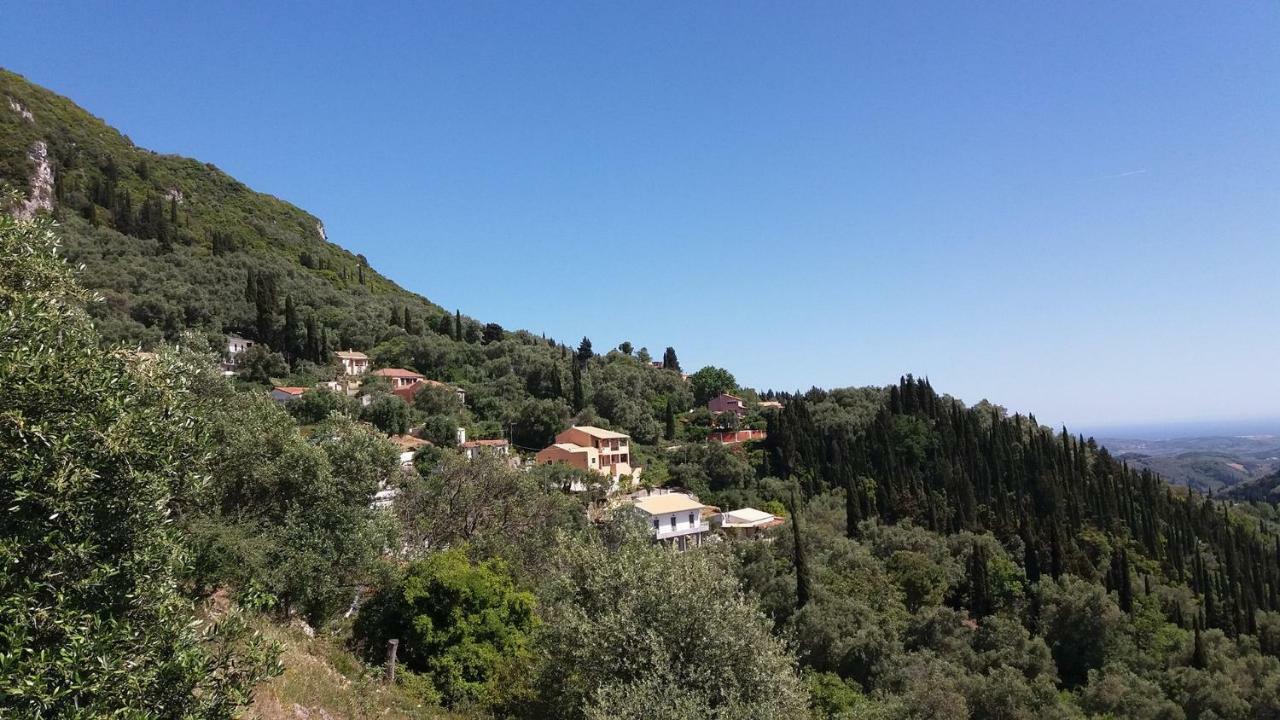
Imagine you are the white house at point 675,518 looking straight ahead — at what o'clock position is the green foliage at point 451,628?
The green foliage is roughly at 2 o'clock from the white house.

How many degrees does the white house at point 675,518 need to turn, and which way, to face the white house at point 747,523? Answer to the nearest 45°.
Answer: approximately 45° to its left

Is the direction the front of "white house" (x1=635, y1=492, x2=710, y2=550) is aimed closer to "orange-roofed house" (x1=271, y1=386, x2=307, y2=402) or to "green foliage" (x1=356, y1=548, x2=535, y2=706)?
the green foliage

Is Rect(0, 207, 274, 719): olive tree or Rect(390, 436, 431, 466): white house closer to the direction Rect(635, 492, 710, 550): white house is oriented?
the olive tree

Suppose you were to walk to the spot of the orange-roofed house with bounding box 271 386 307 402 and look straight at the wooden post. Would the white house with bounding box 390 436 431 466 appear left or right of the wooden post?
left

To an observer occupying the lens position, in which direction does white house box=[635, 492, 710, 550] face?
facing the viewer and to the right of the viewer

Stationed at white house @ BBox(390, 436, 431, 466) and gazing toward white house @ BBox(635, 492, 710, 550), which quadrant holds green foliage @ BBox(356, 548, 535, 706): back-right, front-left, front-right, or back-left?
front-right

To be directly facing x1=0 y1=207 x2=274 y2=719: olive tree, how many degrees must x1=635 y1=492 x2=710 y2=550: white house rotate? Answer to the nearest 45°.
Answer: approximately 45° to its right

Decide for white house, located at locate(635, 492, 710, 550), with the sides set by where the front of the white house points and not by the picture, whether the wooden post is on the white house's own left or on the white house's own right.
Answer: on the white house's own right

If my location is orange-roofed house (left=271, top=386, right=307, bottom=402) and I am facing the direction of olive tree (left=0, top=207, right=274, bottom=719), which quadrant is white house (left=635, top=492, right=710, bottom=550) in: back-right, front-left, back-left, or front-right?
front-left

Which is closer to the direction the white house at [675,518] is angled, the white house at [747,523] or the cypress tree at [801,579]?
the cypress tree
